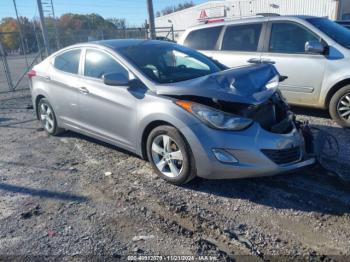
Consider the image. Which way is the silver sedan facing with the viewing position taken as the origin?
facing the viewer and to the right of the viewer

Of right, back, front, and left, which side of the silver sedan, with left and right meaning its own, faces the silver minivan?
left

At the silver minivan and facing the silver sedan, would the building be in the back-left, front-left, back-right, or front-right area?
back-right

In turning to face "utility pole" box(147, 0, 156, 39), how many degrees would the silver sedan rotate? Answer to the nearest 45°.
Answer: approximately 135° to its left

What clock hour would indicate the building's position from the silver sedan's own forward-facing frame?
The building is roughly at 8 o'clock from the silver sedan.
